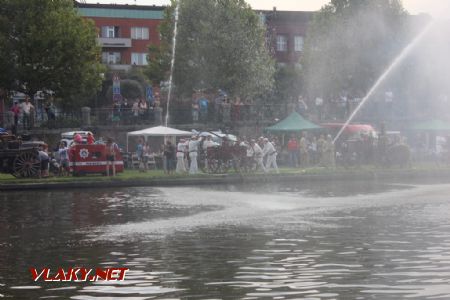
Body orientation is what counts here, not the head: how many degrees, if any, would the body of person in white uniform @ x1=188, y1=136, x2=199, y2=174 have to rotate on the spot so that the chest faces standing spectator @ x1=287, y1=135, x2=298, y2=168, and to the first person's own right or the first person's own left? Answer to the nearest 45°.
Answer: approximately 45° to the first person's own left

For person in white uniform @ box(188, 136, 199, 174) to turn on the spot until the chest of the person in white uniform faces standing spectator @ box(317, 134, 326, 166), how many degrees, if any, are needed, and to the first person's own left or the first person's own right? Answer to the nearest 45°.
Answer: approximately 45° to the first person's own left

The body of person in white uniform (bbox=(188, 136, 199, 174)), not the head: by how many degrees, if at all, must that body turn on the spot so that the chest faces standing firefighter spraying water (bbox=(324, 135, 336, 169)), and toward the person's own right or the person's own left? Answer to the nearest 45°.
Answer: approximately 45° to the person's own left
